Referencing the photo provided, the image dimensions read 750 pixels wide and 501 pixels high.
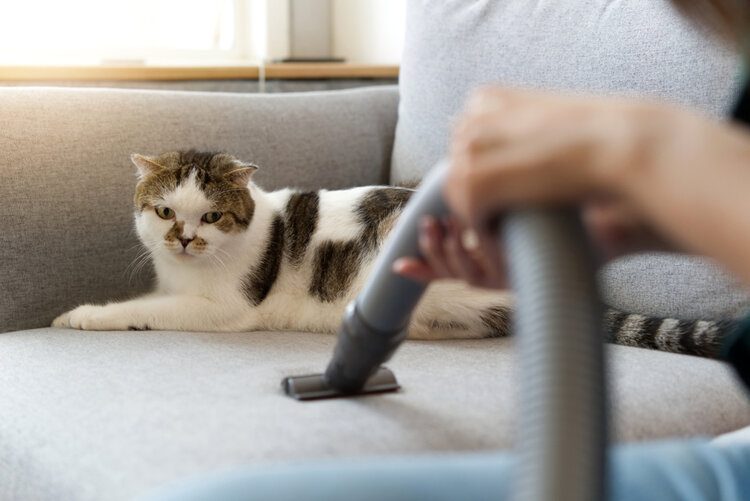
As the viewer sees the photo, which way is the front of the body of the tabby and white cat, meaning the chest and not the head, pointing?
to the viewer's left

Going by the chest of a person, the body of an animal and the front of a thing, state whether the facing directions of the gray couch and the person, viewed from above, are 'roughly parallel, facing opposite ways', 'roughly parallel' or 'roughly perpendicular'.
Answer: roughly perpendicular

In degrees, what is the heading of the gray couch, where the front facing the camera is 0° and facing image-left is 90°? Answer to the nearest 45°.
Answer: approximately 0°

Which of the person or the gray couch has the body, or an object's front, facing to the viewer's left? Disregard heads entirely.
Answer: the person

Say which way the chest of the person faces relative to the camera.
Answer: to the viewer's left
